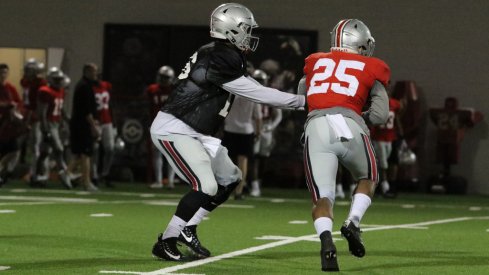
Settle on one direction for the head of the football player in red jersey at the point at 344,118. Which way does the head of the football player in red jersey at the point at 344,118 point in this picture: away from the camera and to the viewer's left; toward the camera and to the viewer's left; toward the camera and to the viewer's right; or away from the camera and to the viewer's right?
away from the camera and to the viewer's right

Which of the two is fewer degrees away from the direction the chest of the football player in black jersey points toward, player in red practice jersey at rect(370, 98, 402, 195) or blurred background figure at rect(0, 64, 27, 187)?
the player in red practice jersey

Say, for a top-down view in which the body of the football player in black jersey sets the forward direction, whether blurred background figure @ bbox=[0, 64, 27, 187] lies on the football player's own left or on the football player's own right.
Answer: on the football player's own left

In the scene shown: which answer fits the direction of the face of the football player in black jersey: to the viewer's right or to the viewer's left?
to the viewer's right

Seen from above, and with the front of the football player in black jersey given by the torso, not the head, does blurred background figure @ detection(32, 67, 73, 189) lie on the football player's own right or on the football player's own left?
on the football player's own left

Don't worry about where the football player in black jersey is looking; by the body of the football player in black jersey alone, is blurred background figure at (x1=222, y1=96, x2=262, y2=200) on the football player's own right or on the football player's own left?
on the football player's own left

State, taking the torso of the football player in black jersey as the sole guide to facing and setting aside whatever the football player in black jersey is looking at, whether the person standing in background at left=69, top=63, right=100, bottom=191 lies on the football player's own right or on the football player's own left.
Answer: on the football player's own left

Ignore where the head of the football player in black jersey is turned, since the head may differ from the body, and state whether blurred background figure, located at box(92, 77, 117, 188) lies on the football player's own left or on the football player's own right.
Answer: on the football player's own left

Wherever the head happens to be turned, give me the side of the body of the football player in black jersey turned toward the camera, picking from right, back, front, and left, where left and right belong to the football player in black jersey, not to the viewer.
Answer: right
